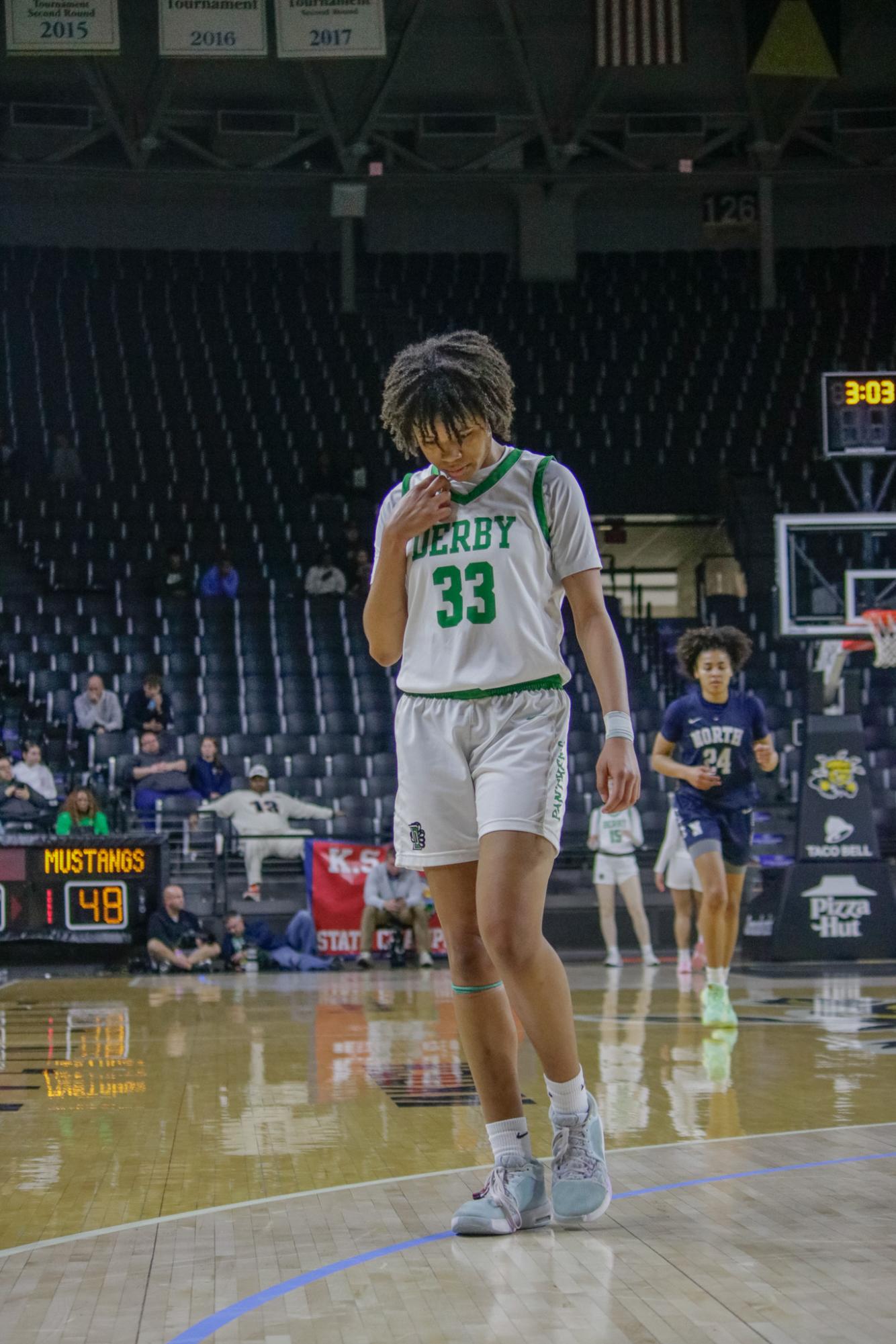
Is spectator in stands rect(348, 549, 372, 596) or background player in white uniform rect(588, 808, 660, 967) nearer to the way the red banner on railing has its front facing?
the background player in white uniform

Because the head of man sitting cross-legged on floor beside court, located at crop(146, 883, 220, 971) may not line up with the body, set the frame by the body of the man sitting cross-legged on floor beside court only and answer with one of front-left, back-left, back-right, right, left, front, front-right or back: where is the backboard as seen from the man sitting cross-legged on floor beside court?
front-left

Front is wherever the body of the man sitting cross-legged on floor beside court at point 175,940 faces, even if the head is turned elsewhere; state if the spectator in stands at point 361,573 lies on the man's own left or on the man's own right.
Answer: on the man's own left

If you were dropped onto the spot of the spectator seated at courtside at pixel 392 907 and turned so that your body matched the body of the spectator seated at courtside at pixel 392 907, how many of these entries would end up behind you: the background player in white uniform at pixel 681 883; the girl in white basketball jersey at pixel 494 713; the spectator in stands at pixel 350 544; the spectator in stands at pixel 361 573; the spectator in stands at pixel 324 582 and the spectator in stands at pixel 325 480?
4

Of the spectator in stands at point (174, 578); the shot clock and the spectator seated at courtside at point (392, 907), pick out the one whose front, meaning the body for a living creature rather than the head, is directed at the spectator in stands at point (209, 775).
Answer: the spectator in stands at point (174, 578)

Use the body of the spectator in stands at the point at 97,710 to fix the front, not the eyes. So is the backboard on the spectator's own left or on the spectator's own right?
on the spectator's own left

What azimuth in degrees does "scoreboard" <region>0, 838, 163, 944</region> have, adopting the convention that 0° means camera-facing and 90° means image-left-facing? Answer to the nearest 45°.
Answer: approximately 0°

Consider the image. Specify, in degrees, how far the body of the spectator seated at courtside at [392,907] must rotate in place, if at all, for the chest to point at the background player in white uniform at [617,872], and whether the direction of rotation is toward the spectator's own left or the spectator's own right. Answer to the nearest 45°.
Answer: approximately 90° to the spectator's own left
